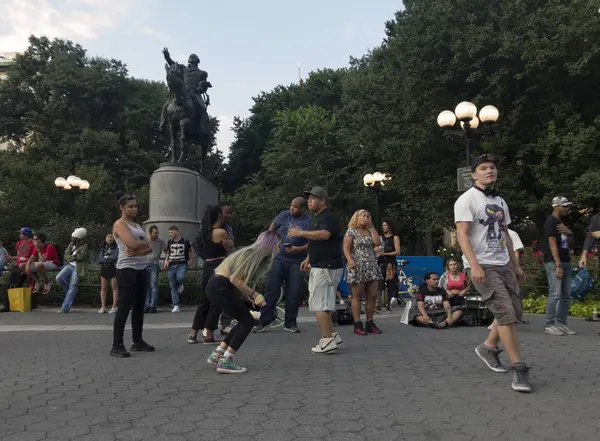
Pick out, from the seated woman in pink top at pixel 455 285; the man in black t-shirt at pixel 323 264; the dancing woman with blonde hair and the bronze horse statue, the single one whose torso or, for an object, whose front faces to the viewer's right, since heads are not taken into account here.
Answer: the dancing woman with blonde hair

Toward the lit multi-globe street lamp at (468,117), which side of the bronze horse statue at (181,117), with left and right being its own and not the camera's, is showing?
left

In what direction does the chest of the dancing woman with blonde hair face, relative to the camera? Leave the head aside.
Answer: to the viewer's right

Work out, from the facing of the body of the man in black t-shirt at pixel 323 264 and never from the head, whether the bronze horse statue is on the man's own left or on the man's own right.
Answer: on the man's own right

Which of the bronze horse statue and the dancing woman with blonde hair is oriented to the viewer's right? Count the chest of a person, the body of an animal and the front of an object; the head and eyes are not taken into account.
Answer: the dancing woman with blonde hair

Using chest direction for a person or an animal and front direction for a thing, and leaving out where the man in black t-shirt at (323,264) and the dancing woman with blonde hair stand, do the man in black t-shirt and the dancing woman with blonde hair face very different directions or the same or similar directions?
very different directions

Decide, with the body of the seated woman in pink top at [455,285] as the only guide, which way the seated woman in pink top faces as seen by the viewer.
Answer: toward the camera

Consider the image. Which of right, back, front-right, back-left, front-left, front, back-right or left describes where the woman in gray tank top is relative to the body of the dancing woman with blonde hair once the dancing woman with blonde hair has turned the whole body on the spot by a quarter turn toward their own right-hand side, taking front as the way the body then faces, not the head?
back-right

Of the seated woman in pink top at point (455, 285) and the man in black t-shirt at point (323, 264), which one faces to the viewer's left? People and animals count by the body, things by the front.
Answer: the man in black t-shirt

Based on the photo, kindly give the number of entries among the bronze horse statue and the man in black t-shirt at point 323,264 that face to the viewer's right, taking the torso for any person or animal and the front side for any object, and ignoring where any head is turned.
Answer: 0

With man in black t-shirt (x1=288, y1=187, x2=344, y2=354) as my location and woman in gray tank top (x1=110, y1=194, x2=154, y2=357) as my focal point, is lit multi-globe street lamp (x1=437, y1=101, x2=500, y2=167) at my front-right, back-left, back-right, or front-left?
back-right

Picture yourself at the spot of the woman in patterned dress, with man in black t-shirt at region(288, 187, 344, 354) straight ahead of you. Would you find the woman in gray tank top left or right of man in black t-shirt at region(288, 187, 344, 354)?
right

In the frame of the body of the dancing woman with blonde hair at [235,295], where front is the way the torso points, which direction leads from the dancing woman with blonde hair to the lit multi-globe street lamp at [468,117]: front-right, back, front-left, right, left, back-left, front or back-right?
front-left

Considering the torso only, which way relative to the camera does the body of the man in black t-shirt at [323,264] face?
to the viewer's left

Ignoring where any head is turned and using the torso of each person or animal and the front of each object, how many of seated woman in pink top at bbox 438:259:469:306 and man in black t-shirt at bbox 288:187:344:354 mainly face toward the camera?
1

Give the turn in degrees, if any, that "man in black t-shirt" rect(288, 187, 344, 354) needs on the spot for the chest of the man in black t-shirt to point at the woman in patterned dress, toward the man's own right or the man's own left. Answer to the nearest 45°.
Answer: approximately 135° to the man's own right

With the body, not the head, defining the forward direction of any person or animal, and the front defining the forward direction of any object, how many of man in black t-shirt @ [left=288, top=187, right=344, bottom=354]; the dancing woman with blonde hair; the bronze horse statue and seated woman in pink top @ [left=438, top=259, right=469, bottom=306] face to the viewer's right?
1
